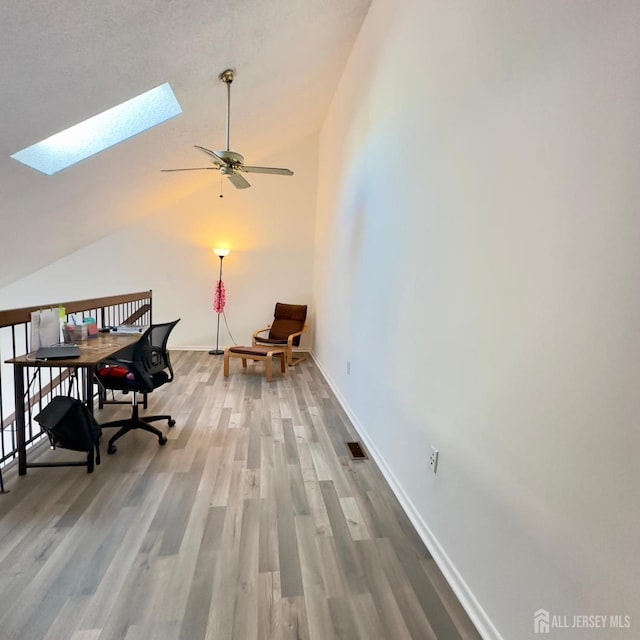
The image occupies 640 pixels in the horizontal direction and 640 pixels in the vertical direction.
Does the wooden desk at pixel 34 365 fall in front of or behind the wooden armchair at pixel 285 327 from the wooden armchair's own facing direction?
in front

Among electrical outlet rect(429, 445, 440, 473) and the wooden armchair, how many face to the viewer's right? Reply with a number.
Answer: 0

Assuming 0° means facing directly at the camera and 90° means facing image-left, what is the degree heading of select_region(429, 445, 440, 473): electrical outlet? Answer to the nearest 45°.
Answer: approximately 45°

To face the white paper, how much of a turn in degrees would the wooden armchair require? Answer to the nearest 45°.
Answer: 0° — it already faces it

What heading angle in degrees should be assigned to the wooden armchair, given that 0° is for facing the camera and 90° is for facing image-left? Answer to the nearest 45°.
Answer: approximately 45°

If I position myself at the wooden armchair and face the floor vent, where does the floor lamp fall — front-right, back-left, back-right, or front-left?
back-right

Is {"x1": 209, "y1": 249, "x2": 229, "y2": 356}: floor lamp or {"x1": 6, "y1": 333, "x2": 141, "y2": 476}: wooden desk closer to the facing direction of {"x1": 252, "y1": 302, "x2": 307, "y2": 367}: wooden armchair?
the wooden desk

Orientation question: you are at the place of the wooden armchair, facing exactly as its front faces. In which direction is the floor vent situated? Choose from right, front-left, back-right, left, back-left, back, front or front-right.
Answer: front-left

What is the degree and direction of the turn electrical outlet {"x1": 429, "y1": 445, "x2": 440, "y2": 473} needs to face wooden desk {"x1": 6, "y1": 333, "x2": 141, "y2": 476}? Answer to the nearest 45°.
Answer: approximately 45° to its right

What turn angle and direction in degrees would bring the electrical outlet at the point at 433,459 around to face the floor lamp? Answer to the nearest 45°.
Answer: approximately 90° to its right

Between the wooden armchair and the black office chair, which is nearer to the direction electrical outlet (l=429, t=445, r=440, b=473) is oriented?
the black office chair
